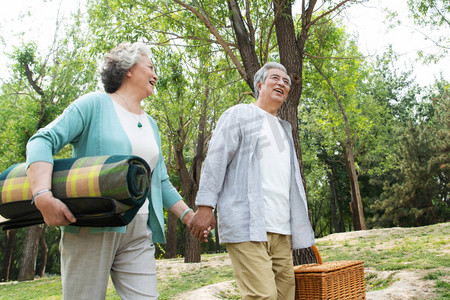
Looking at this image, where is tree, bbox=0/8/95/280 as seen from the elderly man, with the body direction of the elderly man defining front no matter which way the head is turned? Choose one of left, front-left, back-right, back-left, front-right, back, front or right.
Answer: back

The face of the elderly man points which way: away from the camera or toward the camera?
toward the camera

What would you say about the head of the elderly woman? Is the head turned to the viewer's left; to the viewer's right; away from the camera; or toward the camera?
to the viewer's right

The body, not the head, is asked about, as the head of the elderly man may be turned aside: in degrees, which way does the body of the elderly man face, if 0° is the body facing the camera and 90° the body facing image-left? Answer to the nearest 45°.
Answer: approximately 315°

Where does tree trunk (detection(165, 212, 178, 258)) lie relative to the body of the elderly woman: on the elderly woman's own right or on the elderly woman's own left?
on the elderly woman's own left

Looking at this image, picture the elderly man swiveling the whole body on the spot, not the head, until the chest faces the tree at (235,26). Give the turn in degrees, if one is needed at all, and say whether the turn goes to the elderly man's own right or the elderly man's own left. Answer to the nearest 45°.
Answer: approximately 135° to the elderly man's own left

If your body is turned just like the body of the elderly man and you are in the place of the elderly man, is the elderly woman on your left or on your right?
on your right

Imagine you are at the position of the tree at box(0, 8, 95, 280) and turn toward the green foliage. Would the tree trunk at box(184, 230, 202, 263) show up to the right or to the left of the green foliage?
right

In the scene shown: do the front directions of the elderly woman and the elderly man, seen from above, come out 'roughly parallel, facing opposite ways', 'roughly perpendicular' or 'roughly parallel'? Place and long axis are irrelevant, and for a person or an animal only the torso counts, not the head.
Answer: roughly parallel

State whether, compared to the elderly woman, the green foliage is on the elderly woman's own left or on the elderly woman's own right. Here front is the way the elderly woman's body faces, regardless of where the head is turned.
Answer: on the elderly woman's own left

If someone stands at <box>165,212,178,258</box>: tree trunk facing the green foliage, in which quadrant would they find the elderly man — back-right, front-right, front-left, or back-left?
back-right

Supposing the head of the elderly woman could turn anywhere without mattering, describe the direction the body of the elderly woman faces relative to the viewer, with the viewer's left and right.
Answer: facing the viewer and to the right of the viewer

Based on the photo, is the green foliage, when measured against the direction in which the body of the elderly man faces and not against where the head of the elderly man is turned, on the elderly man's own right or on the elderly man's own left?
on the elderly man's own left
